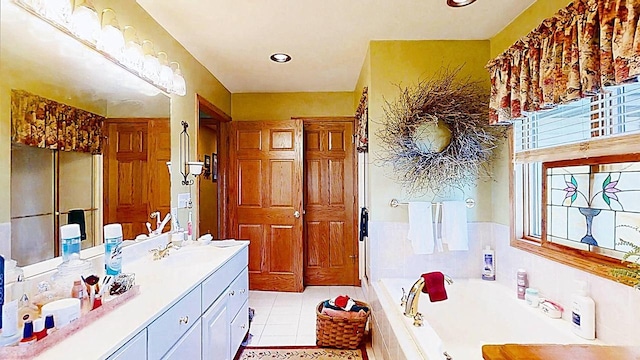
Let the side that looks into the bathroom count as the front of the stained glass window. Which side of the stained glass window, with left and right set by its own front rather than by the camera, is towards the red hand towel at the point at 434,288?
front

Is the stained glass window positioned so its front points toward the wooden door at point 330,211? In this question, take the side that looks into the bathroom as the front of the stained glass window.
no

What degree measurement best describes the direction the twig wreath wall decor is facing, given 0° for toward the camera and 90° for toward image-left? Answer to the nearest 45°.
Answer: approximately 0°

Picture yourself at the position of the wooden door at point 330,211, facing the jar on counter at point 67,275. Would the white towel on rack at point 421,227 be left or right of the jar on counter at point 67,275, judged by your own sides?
left

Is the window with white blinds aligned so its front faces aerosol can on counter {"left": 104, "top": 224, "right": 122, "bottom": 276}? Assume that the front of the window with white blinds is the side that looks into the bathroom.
yes

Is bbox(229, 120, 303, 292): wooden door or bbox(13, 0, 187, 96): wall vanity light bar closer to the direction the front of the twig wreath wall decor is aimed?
the wall vanity light bar

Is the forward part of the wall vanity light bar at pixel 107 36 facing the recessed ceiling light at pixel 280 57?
no

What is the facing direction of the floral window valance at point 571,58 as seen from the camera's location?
facing the viewer and to the left of the viewer

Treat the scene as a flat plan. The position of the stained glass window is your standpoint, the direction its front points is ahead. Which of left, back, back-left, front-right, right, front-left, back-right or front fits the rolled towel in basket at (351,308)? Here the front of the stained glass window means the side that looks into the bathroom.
front-right

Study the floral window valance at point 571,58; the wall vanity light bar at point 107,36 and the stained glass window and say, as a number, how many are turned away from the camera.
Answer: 0

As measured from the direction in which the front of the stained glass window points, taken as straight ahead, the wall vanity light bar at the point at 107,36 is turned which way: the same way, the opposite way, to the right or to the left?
the opposite way

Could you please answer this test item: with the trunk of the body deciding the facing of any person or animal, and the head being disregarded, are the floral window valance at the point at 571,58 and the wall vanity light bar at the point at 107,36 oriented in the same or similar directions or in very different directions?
very different directions

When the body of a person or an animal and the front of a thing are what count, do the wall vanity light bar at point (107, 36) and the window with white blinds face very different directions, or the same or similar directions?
very different directions

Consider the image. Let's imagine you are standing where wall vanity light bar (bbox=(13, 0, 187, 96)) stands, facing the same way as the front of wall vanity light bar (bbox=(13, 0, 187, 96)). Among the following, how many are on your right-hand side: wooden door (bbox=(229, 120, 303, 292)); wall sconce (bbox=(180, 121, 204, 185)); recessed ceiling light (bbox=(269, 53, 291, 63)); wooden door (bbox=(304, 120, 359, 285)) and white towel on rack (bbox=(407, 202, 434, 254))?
0

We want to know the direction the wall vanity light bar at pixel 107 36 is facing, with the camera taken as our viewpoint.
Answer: facing the viewer and to the right of the viewer

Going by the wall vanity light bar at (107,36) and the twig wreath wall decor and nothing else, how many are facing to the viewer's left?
0
